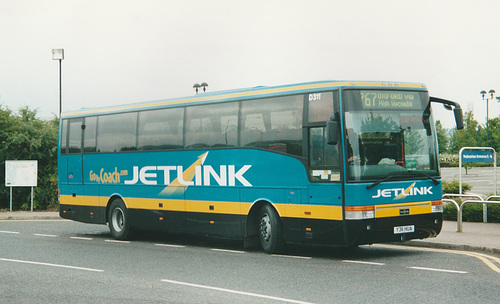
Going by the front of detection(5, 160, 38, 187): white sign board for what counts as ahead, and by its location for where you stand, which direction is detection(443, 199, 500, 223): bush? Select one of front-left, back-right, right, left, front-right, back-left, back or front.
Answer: front-left

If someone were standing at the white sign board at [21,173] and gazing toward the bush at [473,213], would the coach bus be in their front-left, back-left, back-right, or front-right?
front-right

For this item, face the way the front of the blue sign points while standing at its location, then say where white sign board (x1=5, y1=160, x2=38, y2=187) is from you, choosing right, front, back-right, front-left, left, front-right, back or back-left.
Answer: right

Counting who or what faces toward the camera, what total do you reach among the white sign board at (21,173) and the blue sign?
2

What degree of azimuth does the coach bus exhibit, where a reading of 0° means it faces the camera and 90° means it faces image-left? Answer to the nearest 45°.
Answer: approximately 315°

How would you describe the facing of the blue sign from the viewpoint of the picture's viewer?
facing the viewer

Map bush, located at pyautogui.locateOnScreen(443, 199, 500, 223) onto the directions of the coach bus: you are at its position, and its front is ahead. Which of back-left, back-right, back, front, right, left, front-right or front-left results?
left

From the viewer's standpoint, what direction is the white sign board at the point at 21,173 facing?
toward the camera

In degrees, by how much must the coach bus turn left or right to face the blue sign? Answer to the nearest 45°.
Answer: approximately 90° to its left
